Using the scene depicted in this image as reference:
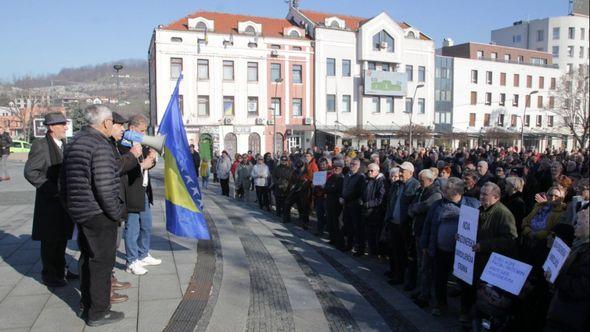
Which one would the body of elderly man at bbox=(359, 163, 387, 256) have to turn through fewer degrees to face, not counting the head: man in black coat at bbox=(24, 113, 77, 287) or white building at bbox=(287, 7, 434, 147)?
the man in black coat

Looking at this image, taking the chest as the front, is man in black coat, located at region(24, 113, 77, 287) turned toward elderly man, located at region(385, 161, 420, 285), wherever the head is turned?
yes

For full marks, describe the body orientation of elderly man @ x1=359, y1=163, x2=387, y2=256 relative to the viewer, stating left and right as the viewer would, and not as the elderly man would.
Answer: facing the viewer and to the left of the viewer

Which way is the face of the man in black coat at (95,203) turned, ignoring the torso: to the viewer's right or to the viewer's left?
to the viewer's right

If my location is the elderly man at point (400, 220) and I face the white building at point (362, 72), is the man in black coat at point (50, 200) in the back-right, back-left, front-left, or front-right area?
back-left

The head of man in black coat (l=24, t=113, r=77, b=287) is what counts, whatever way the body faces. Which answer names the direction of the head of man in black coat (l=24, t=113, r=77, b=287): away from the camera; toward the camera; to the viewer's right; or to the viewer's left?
to the viewer's right

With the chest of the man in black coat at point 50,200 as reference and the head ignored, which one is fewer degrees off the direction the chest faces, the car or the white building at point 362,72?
the white building

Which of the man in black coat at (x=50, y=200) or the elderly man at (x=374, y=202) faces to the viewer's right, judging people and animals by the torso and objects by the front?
the man in black coat

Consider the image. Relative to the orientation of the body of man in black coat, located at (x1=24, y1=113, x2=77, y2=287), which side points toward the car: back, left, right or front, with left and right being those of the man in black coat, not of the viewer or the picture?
left

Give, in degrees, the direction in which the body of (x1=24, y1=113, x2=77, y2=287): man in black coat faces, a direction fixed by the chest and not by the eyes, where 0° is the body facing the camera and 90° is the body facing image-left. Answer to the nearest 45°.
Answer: approximately 270°

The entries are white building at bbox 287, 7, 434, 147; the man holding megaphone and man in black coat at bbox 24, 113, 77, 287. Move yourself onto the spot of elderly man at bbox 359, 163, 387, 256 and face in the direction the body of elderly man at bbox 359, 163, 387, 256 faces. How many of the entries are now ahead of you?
2

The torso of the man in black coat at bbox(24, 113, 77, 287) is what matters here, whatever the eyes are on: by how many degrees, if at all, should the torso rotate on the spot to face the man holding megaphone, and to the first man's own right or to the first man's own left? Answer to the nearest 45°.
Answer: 0° — they already face them

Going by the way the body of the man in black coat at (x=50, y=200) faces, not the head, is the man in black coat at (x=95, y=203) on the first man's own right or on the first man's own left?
on the first man's own right

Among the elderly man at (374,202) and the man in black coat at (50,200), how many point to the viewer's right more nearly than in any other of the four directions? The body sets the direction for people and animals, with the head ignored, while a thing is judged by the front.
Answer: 1

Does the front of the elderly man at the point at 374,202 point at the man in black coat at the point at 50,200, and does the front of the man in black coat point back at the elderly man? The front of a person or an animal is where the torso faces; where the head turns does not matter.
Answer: yes

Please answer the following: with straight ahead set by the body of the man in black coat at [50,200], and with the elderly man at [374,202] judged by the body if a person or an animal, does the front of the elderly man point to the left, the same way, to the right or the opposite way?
the opposite way
